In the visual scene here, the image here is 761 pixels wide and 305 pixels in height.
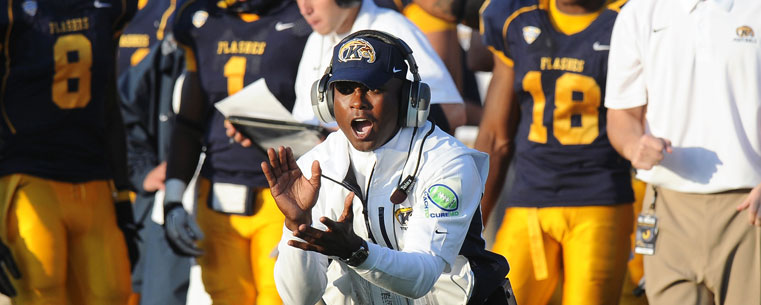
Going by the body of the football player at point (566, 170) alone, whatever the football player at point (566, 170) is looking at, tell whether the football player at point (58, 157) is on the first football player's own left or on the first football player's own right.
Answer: on the first football player's own right

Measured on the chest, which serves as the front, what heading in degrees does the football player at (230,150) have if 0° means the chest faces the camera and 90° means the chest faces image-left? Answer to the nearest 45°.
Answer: approximately 0°

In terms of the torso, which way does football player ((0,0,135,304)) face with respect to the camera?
toward the camera

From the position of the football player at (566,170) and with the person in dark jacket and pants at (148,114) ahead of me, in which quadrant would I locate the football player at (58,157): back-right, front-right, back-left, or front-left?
front-left

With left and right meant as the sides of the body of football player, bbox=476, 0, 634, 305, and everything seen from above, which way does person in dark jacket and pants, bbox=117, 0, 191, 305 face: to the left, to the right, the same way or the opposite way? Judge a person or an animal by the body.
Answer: the same way

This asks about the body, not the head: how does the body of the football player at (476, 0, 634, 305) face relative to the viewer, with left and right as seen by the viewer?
facing the viewer

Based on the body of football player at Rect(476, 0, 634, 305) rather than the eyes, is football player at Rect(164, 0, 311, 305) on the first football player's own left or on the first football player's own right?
on the first football player's own right

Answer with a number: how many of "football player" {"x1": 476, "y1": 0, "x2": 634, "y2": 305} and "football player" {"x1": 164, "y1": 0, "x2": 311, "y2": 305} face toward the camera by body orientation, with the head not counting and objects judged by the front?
2
